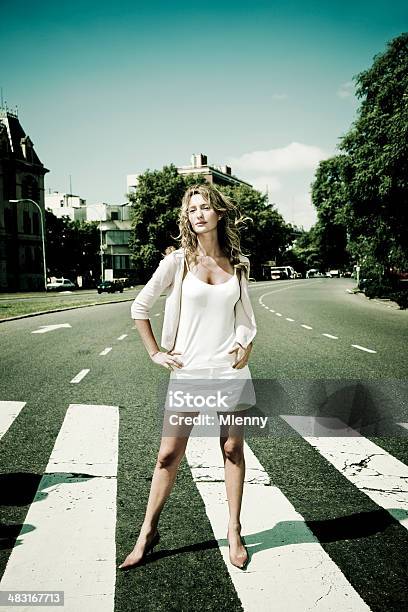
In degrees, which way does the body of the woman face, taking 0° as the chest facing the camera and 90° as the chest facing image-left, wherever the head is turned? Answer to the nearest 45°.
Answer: approximately 0°

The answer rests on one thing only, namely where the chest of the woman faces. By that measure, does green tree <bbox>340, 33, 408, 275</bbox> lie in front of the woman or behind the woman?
behind
